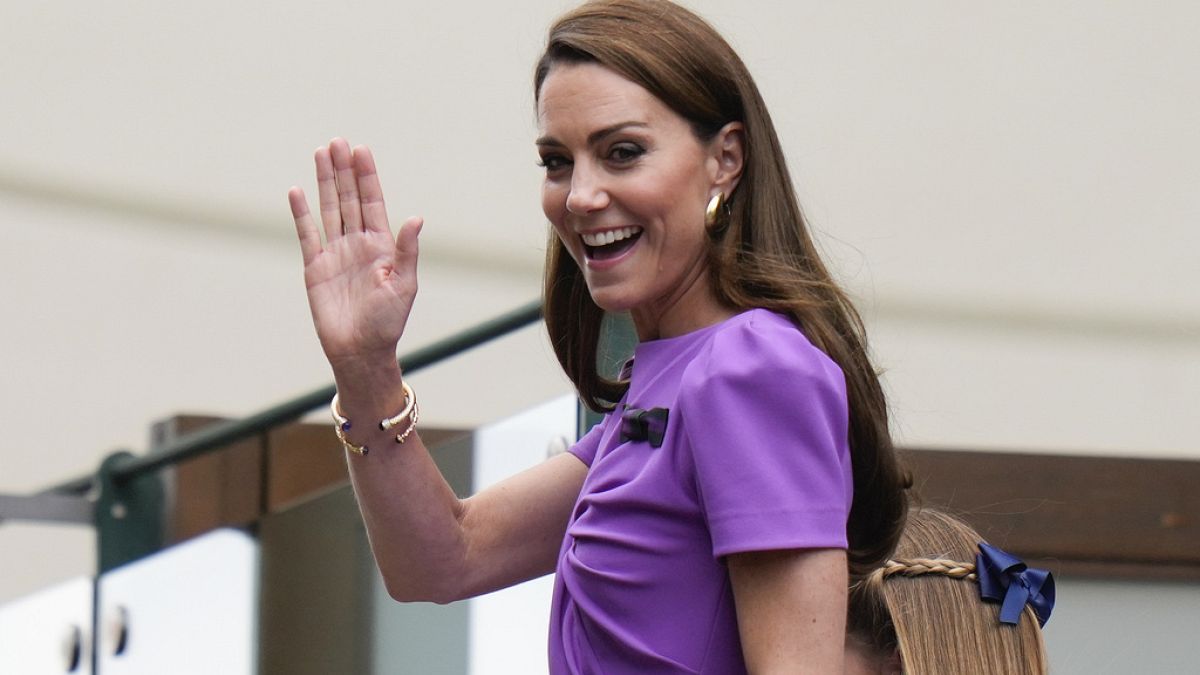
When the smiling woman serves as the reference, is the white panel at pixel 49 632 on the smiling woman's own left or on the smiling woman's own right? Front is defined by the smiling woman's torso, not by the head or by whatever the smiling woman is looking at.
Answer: on the smiling woman's own right

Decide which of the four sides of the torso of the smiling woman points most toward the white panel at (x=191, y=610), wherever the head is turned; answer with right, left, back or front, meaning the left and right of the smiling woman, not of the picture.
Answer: right

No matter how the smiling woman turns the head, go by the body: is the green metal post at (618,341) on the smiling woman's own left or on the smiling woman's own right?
on the smiling woman's own right

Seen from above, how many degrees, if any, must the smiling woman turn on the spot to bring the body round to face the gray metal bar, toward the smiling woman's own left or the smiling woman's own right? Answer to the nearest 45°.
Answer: approximately 90° to the smiling woman's own right

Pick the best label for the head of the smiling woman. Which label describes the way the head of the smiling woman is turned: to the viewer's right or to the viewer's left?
to the viewer's left

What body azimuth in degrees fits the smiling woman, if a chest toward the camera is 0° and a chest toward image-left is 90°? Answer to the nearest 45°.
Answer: approximately 45°
